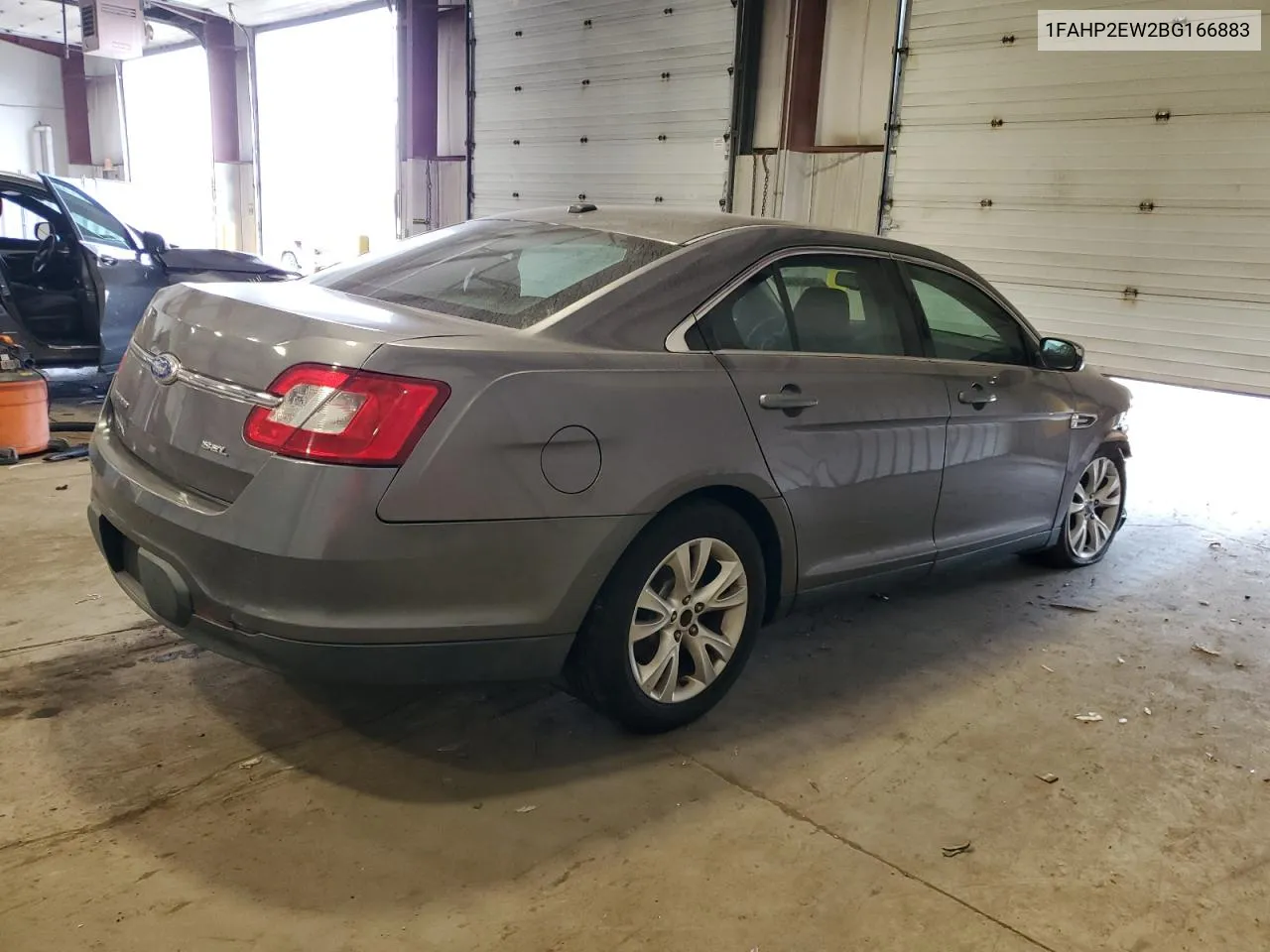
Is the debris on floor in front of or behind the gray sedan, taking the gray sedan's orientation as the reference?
in front

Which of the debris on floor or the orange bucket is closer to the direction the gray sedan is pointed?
the debris on floor

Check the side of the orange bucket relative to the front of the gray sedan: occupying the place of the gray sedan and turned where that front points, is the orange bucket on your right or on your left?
on your left

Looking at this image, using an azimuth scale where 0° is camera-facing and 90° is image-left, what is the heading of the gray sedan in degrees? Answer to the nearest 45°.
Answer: approximately 225°
